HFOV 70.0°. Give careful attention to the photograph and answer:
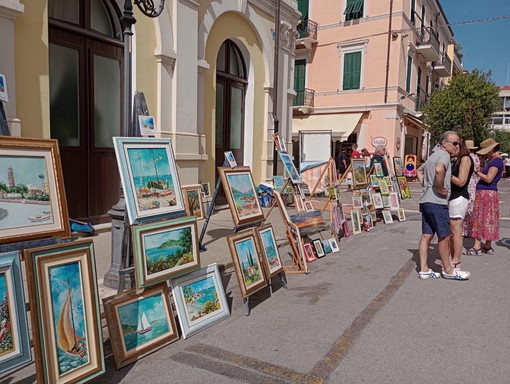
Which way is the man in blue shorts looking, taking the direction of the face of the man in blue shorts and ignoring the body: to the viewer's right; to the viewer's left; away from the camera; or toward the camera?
to the viewer's right

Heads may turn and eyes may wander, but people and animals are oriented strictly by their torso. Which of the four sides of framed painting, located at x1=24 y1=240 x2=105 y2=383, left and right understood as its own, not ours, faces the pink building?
left

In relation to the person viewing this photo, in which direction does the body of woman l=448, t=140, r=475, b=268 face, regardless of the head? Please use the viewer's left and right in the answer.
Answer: facing to the left of the viewer

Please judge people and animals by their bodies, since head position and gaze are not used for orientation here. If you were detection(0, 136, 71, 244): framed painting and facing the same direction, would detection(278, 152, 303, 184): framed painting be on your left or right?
on your left

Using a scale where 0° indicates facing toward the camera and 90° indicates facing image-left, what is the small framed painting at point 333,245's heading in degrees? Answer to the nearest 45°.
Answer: approximately 315°

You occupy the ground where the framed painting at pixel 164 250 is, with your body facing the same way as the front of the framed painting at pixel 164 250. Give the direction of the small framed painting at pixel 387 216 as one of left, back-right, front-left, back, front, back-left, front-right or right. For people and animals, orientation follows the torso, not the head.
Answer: left

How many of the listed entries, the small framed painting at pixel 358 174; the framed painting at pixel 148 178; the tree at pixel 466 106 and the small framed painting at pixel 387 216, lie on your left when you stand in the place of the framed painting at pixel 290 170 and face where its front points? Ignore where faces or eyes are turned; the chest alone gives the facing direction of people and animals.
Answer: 3

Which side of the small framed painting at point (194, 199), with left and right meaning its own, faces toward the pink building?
left

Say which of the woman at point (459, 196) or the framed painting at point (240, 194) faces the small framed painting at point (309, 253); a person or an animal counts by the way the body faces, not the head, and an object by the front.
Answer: the woman

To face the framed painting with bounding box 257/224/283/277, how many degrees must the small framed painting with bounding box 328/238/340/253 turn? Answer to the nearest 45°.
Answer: approximately 45° to its right

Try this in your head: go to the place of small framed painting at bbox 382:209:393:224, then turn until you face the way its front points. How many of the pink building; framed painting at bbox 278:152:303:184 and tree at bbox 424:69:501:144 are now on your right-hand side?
1
